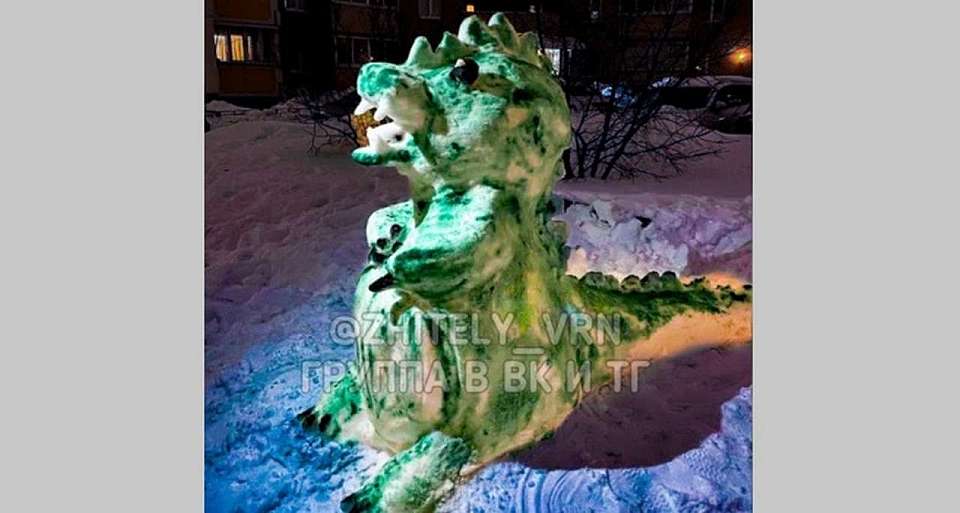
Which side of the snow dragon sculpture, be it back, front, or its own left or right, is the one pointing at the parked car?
back

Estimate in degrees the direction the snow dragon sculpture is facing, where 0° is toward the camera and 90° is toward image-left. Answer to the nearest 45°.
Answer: approximately 45°
